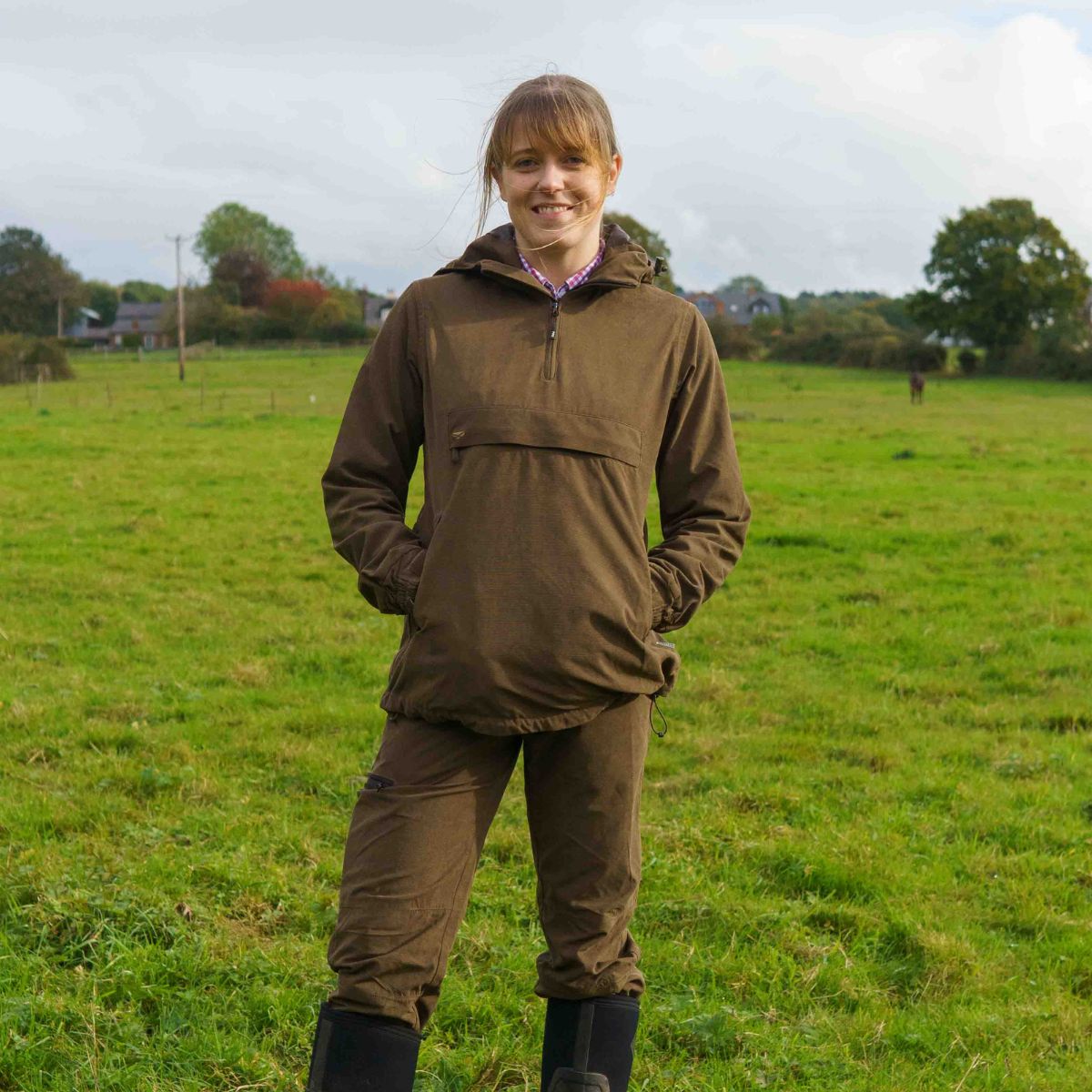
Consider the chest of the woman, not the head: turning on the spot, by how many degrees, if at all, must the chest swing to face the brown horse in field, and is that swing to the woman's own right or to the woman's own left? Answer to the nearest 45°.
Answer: approximately 180°

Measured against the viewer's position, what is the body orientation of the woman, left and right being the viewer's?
facing the viewer
